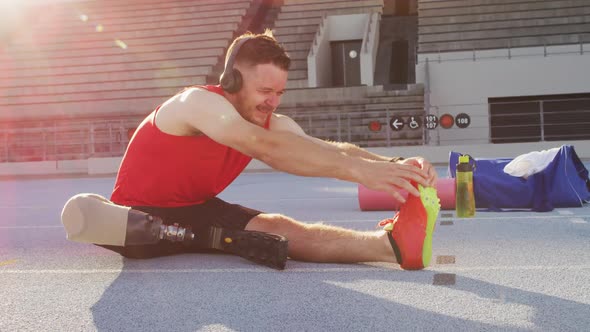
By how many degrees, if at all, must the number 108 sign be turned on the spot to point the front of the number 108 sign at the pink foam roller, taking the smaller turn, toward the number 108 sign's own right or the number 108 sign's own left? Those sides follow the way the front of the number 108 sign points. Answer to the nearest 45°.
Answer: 0° — it already faces it

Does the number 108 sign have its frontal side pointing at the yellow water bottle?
yes

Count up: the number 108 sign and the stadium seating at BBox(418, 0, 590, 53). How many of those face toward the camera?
2

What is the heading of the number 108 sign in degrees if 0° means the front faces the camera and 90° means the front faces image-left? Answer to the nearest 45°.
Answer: approximately 0°

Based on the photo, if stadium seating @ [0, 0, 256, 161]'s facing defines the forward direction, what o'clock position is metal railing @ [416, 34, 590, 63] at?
The metal railing is roughly at 10 o'clock from the stadium seating.

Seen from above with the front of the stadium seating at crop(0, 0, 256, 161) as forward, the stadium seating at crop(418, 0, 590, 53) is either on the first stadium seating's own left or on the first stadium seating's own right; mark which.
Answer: on the first stadium seating's own left

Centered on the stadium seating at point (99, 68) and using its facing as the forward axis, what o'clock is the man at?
The man is roughly at 12 o'clock from the stadium seating.

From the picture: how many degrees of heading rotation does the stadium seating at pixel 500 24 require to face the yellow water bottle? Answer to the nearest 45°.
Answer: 0° — it already faces it

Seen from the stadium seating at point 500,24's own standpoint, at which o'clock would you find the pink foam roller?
The pink foam roller is roughly at 12 o'clock from the stadium seating.
